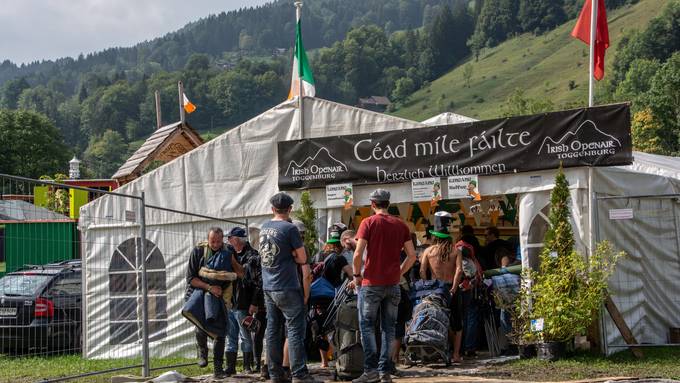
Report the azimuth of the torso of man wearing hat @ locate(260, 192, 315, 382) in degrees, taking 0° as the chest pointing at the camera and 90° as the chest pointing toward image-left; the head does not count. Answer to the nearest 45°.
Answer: approximately 225°

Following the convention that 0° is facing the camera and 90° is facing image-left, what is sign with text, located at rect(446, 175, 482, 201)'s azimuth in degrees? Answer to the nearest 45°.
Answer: approximately 0°

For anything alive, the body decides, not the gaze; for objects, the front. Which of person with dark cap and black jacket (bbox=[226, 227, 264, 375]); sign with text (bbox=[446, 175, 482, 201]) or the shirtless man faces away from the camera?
the shirtless man

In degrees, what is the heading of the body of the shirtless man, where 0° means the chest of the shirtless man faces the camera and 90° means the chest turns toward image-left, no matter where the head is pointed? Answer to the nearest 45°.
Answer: approximately 180°

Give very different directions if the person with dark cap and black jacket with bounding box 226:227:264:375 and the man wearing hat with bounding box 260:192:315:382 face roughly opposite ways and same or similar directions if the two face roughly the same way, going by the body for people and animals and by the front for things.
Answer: very different directions

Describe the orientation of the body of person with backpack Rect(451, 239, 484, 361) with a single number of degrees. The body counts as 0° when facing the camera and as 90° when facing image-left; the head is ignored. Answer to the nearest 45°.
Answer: approximately 135°

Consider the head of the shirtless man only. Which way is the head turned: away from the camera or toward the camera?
away from the camera

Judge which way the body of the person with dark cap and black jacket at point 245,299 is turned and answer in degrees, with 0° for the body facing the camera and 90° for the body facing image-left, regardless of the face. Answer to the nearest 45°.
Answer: approximately 45°
